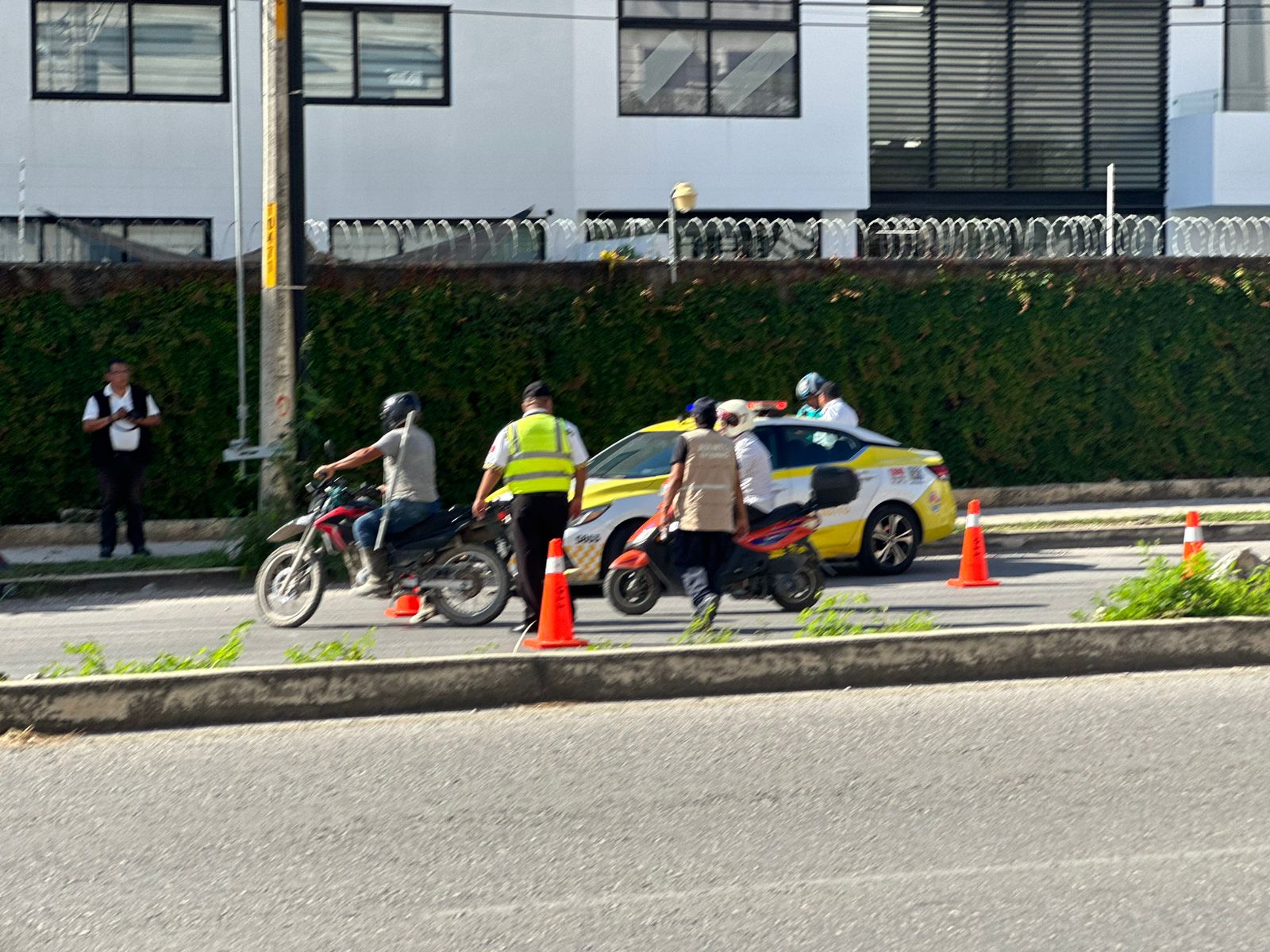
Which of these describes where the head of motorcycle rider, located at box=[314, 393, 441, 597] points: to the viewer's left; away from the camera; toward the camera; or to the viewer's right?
to the viewer's left

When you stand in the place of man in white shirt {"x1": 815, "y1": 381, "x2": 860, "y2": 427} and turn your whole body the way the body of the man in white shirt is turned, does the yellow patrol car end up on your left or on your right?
on your left

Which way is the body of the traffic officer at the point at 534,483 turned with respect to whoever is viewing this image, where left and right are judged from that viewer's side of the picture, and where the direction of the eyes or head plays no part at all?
facing away from the viewer

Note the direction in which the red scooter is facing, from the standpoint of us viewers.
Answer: facing to the left of the viewer

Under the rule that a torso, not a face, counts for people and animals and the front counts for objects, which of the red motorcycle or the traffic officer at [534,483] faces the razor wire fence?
the traffic officer

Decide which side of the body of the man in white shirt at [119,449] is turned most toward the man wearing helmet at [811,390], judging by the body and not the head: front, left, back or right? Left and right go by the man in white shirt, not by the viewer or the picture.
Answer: left

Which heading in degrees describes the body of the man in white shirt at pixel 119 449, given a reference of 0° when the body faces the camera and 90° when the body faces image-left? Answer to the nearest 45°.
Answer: approximately 0°

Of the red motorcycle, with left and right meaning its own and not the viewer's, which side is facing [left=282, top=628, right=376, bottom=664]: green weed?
left

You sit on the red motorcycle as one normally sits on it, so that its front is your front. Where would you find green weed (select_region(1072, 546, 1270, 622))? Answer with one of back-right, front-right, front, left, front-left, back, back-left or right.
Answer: back-left

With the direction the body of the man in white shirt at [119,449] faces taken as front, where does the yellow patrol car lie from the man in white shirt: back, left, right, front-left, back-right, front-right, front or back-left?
front-left

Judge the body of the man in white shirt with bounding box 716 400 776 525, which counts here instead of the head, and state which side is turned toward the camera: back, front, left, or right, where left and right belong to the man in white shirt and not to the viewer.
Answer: left

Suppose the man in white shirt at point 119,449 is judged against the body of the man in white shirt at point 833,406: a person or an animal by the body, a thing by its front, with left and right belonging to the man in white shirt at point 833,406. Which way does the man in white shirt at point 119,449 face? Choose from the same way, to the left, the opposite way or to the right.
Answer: to the left

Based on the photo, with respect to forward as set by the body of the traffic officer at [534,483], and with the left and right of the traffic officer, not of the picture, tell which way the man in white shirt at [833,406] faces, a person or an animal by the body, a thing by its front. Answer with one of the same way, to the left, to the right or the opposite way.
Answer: to the left
